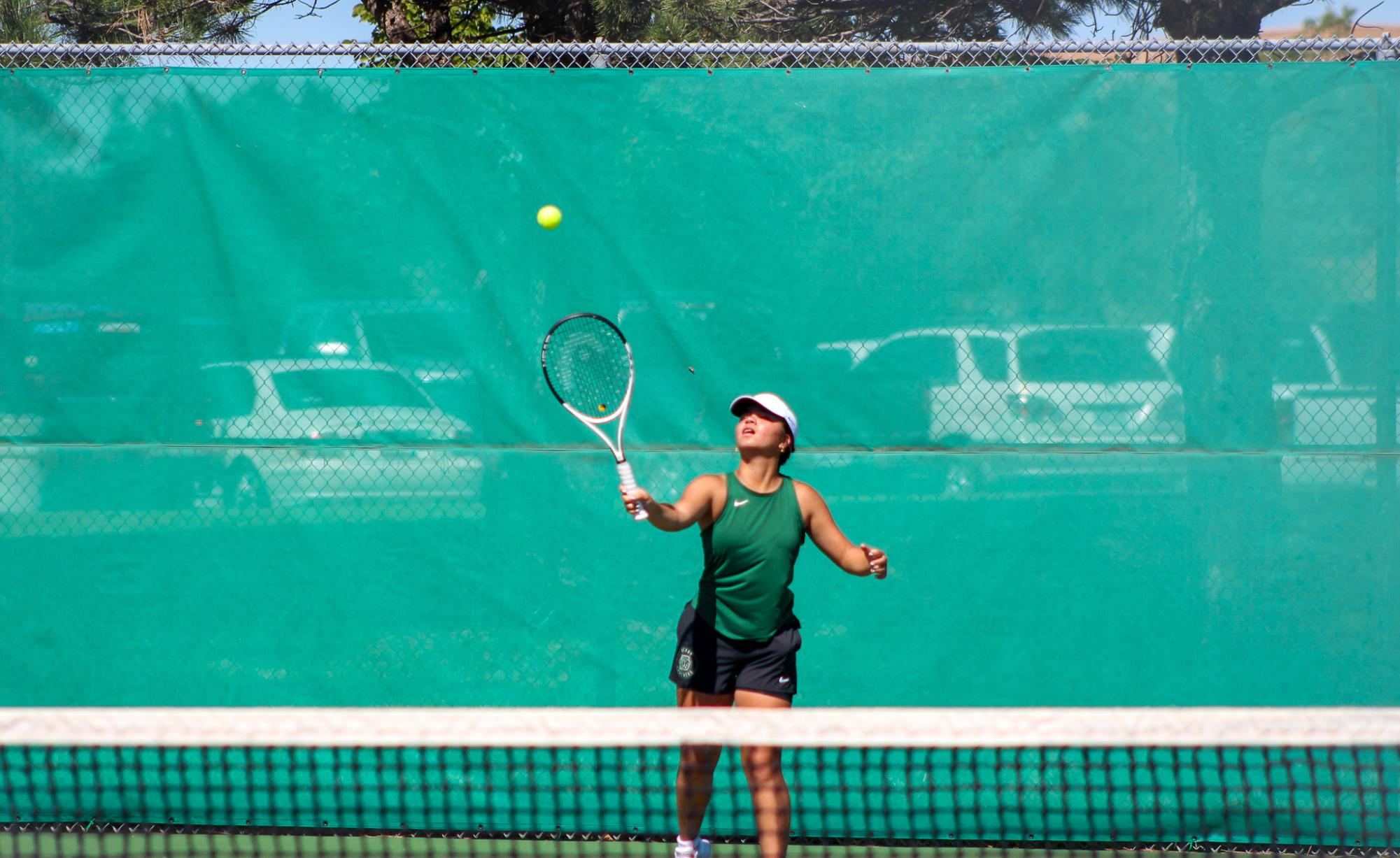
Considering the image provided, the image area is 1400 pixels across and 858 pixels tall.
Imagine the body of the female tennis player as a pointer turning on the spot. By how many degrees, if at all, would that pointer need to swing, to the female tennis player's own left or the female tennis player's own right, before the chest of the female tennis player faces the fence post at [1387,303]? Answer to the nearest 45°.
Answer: approximately 90° to the female tennis player's own left

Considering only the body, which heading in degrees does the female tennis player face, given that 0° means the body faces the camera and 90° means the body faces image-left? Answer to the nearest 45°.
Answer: approximately 0°
